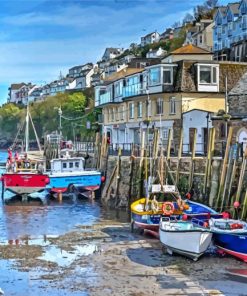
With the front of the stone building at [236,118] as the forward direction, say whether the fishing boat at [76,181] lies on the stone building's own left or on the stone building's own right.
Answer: on the stone building's own right

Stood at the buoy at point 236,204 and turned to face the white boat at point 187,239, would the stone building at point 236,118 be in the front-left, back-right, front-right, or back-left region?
back-right

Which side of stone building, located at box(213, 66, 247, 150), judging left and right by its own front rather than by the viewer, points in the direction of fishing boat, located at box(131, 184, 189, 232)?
front

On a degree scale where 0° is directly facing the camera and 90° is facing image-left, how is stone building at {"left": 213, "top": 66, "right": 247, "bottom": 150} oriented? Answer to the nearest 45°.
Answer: approximately 0°

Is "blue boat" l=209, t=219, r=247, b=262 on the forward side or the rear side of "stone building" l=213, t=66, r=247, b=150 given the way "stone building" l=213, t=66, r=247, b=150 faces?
on the forward side

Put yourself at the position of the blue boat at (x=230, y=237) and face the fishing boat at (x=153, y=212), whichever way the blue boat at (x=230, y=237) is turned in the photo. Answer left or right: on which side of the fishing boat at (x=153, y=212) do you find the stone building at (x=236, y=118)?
right
